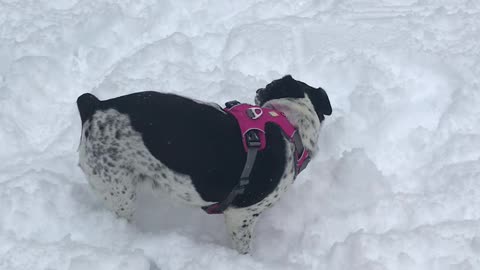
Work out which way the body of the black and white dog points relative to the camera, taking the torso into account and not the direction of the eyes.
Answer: to the viewer's right
